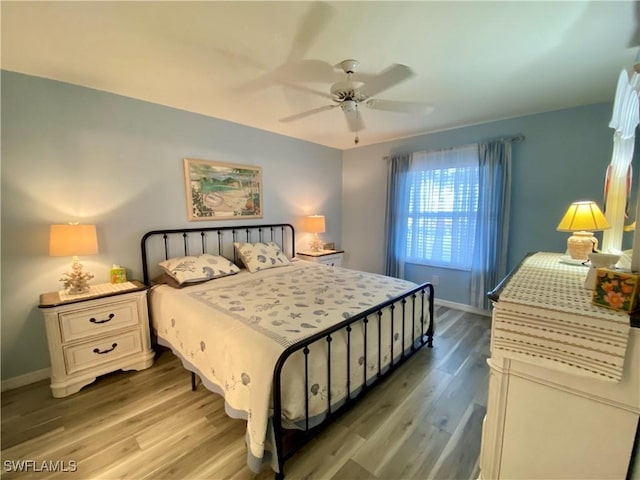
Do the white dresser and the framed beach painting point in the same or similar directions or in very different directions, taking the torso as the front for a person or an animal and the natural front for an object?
very different directions

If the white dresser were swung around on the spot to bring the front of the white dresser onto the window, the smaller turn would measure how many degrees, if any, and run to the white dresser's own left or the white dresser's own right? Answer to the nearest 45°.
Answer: approximately 45° to the white dresser's own right

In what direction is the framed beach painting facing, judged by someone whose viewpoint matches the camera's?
facing the viewer and to the right of the viewer

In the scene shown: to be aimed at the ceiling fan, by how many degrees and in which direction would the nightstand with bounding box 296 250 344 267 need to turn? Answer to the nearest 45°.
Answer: approximately 45° to its right

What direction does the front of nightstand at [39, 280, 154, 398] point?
toward the camera

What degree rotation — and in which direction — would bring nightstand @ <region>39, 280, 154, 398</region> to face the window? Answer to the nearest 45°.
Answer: approximately 90° to its left

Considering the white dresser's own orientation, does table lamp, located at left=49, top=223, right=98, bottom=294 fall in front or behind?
in front

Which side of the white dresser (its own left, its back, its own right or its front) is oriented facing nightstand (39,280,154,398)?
front

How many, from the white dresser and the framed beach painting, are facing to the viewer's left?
1

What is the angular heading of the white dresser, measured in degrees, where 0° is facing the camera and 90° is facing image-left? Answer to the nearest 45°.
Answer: approximately 90°

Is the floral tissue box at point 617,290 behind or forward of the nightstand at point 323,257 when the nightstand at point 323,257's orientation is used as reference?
forward

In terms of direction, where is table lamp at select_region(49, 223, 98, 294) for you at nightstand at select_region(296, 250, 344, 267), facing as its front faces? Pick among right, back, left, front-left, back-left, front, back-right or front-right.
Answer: right

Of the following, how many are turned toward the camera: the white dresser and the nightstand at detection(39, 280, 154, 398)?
1

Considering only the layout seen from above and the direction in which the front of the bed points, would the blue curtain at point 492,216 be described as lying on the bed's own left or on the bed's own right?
on the bed's own left
